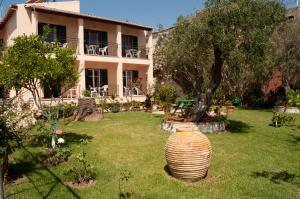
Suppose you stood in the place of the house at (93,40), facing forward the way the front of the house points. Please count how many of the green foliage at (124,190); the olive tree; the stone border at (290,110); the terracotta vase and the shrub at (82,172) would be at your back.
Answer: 0

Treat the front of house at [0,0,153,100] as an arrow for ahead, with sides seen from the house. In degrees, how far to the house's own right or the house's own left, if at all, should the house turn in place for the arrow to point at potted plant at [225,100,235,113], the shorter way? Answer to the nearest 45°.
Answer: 0° — it already faces it

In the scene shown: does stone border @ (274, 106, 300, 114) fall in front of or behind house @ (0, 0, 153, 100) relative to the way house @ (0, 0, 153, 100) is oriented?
in front

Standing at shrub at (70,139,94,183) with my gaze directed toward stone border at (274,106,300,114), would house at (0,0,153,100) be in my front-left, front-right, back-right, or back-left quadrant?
front-left

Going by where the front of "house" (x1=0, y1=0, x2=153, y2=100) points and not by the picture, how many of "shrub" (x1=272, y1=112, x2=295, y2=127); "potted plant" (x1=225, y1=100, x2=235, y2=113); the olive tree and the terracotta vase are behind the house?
0

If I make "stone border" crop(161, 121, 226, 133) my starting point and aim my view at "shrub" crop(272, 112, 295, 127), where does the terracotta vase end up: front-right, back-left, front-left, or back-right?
back-right

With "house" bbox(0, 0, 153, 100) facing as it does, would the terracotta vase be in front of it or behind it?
in front

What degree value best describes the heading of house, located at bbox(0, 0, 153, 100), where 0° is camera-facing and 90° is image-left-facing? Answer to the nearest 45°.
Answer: approximately 315°

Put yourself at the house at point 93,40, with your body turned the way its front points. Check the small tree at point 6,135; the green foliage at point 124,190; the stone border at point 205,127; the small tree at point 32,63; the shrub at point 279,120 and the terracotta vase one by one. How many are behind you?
0

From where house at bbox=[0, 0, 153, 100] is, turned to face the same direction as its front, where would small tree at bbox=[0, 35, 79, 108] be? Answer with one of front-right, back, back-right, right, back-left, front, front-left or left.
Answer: front-right

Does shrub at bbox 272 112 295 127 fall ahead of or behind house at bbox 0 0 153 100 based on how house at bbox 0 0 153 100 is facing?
ahead

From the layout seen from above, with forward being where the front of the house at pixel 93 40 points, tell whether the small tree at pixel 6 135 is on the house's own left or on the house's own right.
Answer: on the house's own right
